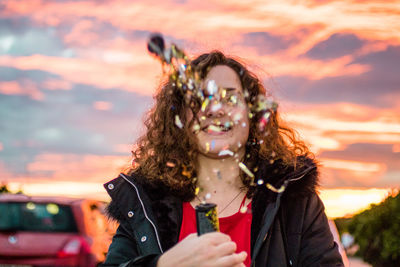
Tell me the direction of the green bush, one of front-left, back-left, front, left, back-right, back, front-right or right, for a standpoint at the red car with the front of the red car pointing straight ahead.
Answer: right

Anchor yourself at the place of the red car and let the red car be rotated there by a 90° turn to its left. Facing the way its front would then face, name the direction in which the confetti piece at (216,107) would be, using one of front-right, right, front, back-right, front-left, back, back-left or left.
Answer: left

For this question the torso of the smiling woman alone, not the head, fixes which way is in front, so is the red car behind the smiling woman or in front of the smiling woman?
behind

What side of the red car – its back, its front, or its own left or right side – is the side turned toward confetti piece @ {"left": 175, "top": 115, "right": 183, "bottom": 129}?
back

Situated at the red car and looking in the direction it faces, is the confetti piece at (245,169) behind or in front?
behind

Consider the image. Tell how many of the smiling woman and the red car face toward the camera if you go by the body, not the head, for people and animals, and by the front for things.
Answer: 1

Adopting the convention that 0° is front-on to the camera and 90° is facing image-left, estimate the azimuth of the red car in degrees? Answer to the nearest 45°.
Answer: approximately 180°

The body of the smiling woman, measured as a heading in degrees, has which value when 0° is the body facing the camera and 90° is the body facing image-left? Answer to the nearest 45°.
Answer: approximately 0°

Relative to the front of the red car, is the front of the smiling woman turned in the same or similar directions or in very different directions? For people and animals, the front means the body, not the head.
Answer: very different directions

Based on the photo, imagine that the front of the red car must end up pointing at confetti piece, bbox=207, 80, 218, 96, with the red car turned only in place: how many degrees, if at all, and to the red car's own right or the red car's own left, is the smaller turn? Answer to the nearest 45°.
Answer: approximately 180°

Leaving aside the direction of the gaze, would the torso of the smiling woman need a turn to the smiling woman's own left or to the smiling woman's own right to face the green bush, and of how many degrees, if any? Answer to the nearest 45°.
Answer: approximately 180°

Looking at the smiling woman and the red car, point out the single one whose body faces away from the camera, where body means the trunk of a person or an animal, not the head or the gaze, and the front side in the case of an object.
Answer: the red car
